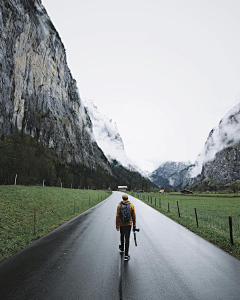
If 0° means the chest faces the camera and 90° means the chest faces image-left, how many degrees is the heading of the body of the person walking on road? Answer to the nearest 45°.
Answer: approximately 180°
